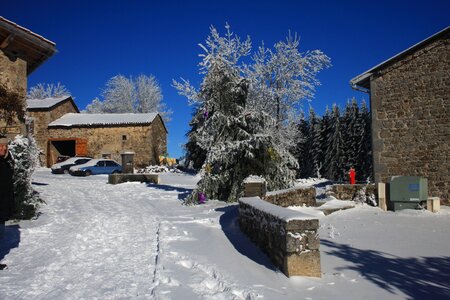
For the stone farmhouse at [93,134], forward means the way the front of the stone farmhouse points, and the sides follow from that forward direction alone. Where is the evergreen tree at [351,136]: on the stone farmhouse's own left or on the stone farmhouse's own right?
on the stone farmhouse's own left

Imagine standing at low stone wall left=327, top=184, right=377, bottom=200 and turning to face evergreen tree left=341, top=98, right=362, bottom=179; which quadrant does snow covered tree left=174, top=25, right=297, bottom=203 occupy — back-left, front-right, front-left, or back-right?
back-left

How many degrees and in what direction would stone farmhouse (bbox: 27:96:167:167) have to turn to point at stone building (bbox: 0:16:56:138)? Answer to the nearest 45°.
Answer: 0° — it already faces it

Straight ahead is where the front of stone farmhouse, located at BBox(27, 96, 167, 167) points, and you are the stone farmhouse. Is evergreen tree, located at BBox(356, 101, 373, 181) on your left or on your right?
on your left

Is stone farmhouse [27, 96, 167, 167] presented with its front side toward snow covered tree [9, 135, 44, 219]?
yes

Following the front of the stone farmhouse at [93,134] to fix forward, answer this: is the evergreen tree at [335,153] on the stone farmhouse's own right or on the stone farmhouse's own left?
on the stone farmhouse's own left

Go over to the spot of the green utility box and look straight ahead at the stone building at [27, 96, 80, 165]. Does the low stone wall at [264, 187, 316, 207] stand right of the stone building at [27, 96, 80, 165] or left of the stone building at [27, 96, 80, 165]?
left

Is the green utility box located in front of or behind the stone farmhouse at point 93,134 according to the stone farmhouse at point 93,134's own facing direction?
in front

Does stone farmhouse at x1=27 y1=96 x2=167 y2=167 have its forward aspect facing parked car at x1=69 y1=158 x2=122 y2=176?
yes

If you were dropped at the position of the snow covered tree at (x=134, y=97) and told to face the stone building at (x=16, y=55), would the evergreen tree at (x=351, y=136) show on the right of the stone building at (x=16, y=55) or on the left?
left

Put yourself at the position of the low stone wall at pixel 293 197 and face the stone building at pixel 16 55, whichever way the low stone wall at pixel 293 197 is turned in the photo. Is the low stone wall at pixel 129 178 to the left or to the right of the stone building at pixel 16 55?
right

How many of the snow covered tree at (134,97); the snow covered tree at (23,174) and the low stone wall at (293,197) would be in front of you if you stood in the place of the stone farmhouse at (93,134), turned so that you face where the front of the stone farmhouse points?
2

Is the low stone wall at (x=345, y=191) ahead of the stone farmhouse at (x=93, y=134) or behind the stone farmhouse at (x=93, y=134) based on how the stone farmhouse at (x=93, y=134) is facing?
ahead

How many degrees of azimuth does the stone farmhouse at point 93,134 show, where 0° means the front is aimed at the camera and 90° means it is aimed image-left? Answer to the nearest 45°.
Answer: approximately 0°
